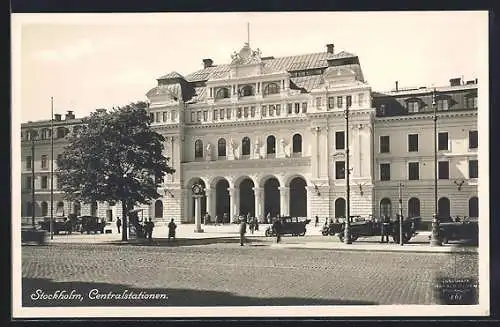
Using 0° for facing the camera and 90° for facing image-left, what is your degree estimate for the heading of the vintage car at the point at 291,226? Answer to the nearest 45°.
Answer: approximately 90°

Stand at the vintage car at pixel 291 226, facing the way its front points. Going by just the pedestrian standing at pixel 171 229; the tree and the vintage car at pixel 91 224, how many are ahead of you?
3

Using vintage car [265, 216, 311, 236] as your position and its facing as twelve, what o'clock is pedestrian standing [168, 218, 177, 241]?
The pedestrian standing is roughly at 12 o'clock from the vintage car.

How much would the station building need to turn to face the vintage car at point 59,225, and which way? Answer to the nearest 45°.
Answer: approximately 45° to its right
